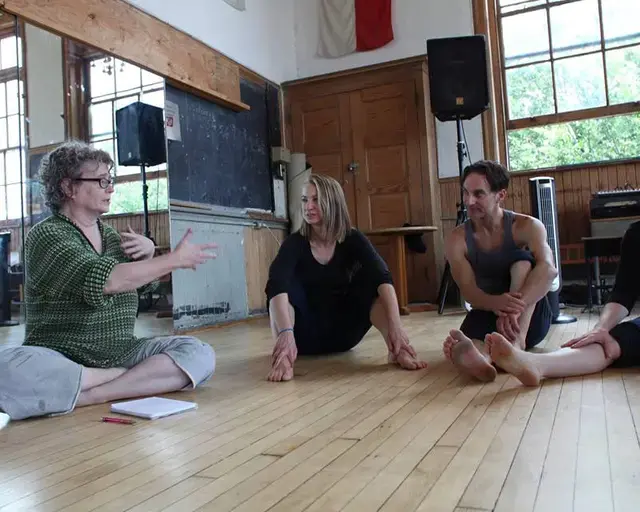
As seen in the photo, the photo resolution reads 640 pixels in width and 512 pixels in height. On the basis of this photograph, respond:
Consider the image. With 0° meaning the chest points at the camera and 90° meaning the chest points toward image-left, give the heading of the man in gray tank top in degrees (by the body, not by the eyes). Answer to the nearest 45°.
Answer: approximately 45°

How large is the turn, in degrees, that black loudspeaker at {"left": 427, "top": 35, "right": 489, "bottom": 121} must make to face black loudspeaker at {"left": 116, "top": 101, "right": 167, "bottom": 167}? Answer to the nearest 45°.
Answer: approximately 45° to its right

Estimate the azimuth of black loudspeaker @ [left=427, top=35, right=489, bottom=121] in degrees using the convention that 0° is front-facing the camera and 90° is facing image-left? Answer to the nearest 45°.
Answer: approximately 0°

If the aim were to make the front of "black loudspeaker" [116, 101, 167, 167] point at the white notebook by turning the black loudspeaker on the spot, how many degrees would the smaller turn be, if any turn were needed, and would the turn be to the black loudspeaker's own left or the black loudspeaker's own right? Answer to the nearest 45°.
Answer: approximately 45° to the black loudspeaker's own left

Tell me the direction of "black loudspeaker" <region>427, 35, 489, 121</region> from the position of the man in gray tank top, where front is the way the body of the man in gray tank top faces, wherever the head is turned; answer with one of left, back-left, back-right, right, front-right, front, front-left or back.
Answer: back-right

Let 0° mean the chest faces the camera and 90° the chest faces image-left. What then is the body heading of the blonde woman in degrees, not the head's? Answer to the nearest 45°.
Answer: approximately 0°

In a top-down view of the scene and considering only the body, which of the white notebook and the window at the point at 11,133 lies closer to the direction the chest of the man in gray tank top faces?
the white notebook

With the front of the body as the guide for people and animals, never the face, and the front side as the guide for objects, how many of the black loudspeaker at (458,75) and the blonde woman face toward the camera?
2

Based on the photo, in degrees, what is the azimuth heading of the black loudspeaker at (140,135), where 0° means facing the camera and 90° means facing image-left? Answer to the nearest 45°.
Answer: approximately 45°

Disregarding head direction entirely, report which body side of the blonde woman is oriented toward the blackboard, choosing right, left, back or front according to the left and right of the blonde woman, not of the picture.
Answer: back
